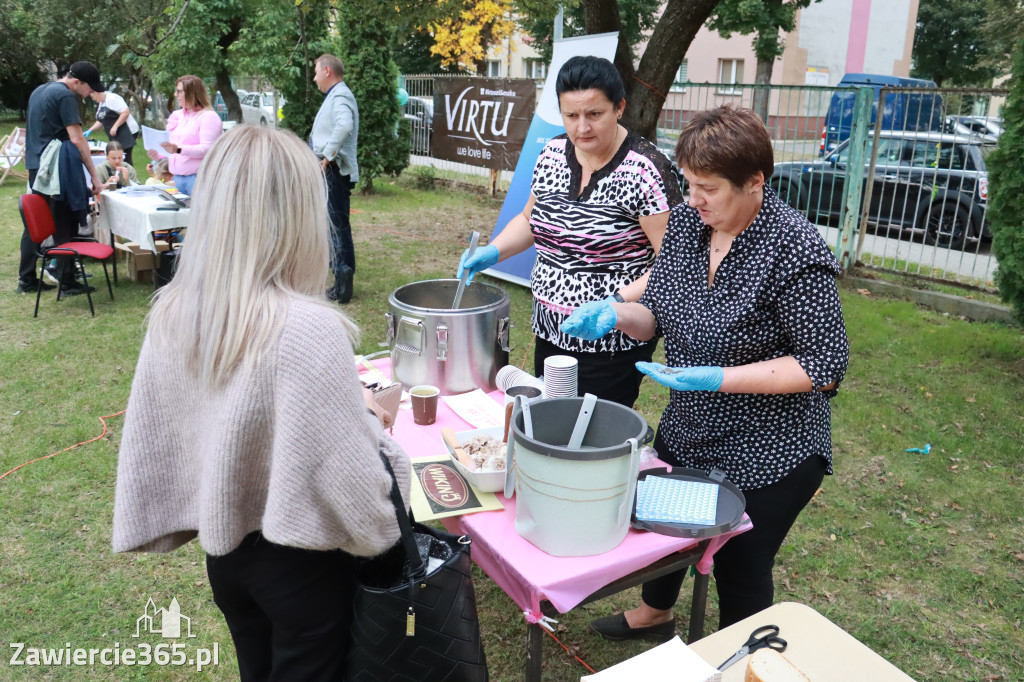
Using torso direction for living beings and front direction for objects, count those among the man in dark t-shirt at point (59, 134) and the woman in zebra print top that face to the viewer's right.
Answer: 1

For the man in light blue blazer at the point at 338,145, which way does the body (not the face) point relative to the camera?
to the viewer's left

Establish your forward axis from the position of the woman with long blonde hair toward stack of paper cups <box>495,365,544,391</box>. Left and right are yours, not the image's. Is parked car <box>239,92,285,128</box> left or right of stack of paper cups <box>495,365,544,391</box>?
left

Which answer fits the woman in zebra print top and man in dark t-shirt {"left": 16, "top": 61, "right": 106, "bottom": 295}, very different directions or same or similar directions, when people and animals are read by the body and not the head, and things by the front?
very different directions

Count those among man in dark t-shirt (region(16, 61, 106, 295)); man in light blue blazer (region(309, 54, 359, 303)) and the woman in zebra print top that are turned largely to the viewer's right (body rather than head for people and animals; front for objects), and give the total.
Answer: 1

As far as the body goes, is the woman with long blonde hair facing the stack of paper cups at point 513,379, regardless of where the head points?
yes

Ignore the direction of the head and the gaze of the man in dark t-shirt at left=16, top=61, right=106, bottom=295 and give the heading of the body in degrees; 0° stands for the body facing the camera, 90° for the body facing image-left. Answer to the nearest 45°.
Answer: approximately 270°

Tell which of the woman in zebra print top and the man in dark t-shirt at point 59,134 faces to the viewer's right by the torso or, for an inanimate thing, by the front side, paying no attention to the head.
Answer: the man in dark t-shirt

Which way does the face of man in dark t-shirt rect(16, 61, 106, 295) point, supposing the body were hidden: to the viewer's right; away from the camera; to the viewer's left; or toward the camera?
to the viewer's right

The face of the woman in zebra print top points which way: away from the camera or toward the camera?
toward the camera

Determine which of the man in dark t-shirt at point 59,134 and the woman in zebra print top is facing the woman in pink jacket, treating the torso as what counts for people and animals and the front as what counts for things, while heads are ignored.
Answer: the man in dark t-shirt

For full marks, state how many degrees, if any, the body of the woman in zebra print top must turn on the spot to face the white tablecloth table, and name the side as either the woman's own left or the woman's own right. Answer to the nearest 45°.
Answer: approximately 90° to the woman's own right

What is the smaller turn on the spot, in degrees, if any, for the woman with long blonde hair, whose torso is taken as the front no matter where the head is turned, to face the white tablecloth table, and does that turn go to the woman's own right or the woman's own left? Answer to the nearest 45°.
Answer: approximately 45° to the woman's own left

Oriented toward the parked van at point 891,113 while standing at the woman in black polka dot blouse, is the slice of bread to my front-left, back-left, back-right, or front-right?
back-right

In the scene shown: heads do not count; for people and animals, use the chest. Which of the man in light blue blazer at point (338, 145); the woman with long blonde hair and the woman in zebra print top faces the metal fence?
the woman with long blonde hair

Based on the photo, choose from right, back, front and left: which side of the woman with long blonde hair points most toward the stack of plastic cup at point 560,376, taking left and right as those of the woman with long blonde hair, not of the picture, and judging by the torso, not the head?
front

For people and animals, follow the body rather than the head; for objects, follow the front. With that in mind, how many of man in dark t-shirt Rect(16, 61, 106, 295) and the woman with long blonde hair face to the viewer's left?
0

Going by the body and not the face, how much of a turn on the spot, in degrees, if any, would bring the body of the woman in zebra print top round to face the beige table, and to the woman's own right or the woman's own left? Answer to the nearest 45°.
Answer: approximately 45° to the woman's own left

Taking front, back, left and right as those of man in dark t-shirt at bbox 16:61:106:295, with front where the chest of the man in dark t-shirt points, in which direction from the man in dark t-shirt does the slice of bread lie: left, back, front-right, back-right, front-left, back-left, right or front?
right
